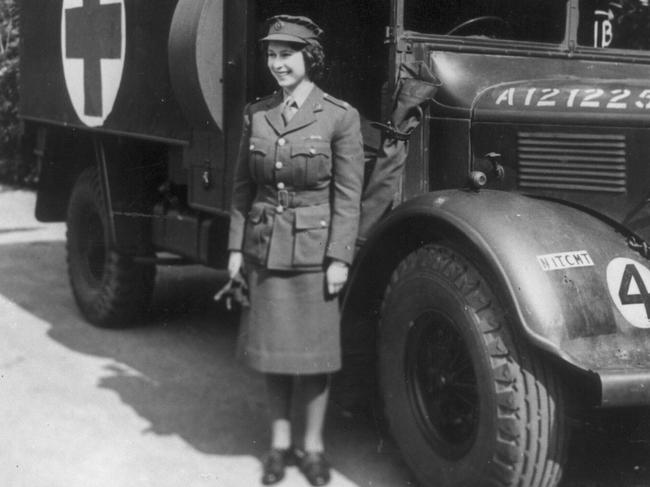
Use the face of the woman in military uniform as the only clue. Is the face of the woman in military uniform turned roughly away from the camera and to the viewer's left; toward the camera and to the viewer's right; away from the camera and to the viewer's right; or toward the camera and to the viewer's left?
toward the camera and to the viewer's left

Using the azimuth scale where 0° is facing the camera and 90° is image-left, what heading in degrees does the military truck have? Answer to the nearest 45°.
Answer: approximately 315°
